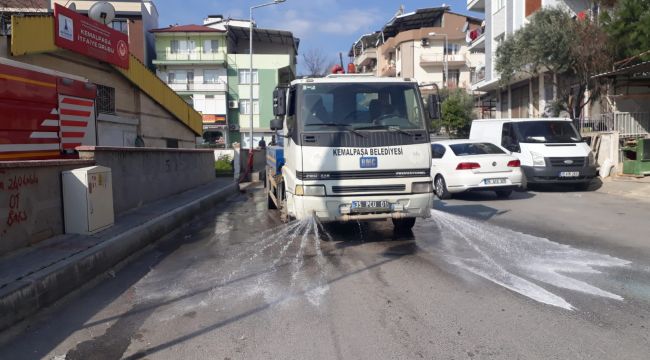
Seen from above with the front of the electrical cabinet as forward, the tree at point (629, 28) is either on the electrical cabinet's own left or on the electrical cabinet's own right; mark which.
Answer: on the electrical cabinet's own left

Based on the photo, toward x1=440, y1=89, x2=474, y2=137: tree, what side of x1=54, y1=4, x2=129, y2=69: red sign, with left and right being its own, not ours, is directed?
left

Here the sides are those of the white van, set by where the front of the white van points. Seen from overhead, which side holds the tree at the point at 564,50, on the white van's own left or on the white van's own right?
on the white van's own left

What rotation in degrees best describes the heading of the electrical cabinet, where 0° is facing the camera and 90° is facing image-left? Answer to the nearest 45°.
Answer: approximately 315°

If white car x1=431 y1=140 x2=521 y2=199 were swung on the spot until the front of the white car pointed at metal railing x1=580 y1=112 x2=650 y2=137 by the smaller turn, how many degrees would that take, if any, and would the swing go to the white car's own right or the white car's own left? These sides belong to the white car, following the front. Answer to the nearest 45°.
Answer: approximately 90° to the white car's own right

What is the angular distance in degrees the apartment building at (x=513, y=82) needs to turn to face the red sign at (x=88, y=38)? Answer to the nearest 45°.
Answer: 0° — it already faces it

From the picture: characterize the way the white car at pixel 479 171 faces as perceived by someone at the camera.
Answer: facing away from the viewer and to the left of the viewer

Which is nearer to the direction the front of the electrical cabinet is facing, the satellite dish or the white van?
the white van

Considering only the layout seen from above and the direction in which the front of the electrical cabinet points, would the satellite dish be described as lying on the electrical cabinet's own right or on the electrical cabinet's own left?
on the electrical cabinet's own left

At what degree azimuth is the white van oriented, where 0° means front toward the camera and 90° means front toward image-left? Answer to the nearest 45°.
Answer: approximately 315°
